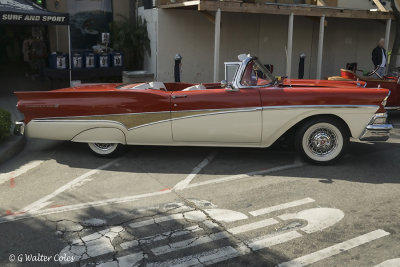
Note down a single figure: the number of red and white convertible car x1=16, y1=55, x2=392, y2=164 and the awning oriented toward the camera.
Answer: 1

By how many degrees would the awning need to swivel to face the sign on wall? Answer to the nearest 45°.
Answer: approximately 135° to its left

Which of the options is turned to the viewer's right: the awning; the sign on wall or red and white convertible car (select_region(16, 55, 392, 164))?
the red and white convertible car

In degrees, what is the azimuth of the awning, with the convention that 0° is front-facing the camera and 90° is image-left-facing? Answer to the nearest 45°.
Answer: approximately 0°

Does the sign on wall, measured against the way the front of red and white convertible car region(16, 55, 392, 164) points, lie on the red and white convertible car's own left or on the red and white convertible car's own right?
on the red and white convertible car's own left

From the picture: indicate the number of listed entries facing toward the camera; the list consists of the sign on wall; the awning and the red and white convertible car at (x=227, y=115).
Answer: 2

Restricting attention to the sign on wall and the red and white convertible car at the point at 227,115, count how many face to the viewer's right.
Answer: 1

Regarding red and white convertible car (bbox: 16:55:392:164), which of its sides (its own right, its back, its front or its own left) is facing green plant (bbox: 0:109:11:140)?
back

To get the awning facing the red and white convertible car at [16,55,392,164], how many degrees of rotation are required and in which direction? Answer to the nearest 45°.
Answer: approximately 45° to its left

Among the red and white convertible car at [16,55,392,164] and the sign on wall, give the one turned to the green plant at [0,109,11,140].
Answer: the sign on wall

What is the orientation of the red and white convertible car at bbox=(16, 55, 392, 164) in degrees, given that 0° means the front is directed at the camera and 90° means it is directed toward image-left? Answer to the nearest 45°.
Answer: approximately 270°
